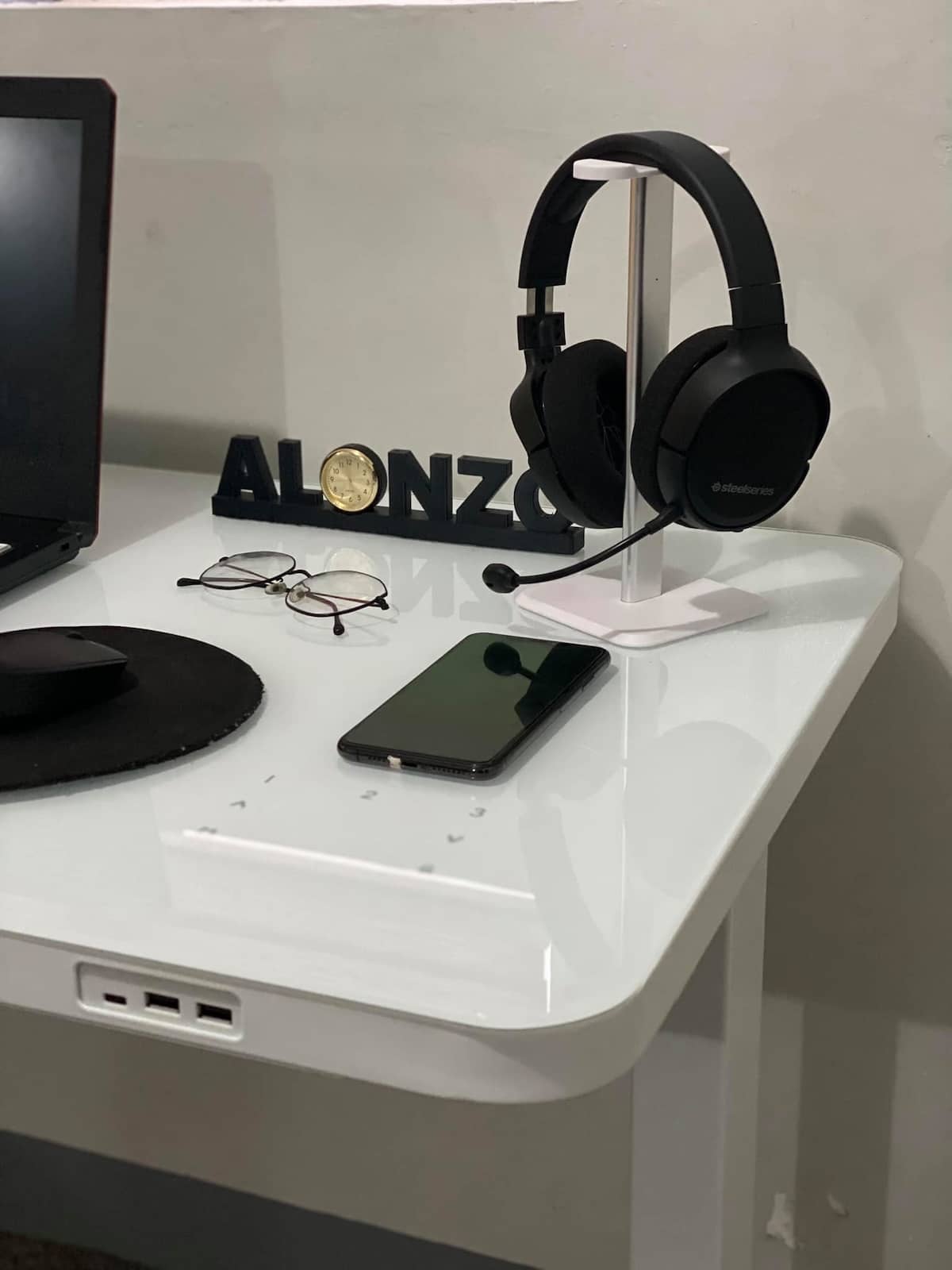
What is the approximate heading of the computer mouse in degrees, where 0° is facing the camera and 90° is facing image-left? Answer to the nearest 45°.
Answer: approximately 225°

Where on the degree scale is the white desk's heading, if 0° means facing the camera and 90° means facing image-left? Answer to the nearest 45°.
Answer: approximately 45°

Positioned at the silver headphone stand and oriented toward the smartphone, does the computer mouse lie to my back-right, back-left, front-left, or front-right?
front-right

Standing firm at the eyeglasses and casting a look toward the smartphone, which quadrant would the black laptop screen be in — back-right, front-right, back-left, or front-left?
back-right

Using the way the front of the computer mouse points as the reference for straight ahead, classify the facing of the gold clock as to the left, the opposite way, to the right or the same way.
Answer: the opposite way

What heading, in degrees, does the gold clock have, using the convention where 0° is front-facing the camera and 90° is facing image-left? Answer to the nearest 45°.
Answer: approximately 45°
